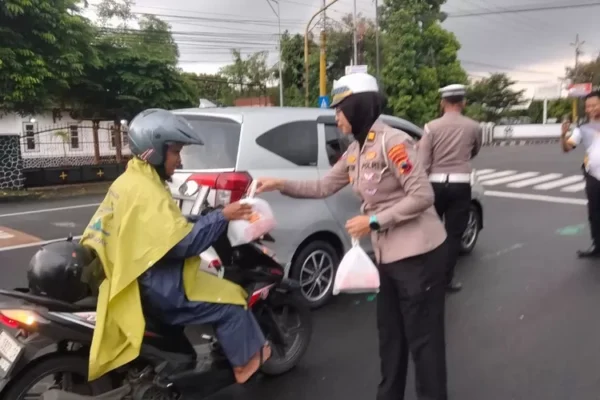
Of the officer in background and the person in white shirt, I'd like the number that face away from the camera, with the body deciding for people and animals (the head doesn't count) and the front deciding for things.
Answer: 1

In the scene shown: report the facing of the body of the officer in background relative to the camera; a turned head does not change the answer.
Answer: away from the camera

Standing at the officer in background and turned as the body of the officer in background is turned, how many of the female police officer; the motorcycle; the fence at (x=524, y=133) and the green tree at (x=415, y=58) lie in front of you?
2

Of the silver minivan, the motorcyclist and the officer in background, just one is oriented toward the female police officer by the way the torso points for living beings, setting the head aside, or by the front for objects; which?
the motorcyclist

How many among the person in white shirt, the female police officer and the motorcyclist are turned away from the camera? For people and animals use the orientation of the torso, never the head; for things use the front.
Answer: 0

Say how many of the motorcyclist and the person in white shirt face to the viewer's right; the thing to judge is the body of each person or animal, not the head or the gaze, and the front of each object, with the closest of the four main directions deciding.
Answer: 1

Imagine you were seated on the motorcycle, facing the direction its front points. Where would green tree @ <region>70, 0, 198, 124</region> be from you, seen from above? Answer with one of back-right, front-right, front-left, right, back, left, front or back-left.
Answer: front-left

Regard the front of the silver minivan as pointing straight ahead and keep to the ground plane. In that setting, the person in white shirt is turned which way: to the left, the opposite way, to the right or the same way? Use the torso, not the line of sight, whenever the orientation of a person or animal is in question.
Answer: the opposite way

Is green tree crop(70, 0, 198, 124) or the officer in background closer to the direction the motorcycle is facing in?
the officer in background

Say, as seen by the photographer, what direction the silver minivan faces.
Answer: facing away from the viewer and to the right of the viewer

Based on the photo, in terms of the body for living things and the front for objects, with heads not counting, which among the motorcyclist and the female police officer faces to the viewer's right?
the motorcyclist

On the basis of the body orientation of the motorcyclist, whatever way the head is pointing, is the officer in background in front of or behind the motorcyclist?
in front

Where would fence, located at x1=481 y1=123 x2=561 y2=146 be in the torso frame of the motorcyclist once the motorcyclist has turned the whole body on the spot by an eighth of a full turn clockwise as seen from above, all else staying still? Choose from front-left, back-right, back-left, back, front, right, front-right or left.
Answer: left

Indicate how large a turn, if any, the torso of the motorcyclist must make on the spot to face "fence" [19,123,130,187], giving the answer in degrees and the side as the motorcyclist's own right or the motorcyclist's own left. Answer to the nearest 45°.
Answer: approximately 90° to the motorcyclist's own left

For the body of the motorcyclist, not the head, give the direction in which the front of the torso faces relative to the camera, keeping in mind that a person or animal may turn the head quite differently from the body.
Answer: to the viewer's right

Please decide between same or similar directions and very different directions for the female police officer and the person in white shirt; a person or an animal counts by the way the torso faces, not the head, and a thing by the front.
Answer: same or similar directions

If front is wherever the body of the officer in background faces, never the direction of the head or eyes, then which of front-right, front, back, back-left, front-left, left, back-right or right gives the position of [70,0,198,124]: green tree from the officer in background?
front-left

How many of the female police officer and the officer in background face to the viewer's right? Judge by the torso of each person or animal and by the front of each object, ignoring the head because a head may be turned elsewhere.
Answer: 0
